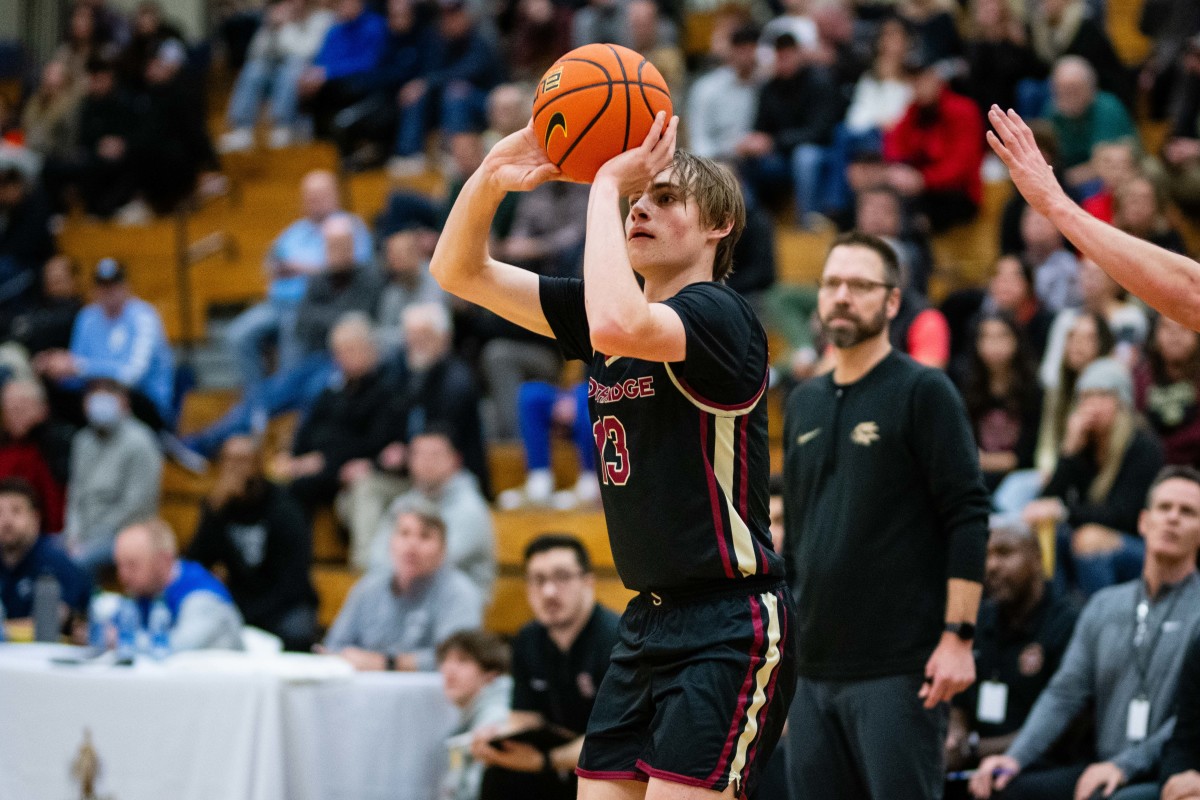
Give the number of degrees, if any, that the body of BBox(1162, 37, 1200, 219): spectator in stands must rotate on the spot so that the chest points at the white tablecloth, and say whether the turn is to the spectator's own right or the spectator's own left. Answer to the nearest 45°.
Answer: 0° — they already face it

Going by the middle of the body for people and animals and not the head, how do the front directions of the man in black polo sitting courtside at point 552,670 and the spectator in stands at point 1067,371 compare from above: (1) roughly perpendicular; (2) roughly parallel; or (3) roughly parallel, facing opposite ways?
roughly parallel

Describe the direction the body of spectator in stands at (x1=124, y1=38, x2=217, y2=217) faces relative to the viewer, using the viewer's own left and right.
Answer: facing the viewer and to the left of the viewer

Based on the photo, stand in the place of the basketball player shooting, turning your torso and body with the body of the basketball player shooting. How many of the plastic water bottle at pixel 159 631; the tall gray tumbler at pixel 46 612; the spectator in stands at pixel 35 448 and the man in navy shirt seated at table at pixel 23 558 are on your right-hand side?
4

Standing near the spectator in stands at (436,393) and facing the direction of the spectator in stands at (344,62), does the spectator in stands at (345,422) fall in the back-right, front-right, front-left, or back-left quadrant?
front-left

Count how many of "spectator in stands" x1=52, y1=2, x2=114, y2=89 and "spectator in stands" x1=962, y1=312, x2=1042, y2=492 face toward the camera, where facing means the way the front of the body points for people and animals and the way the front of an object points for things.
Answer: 2

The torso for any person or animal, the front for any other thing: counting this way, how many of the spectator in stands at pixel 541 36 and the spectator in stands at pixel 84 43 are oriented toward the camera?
2

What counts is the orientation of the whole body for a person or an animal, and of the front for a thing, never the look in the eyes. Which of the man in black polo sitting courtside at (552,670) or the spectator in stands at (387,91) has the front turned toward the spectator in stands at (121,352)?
the spectator in stands at (387,91)

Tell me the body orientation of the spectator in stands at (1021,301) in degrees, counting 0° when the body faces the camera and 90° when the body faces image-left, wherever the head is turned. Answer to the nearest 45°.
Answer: approximately 45°

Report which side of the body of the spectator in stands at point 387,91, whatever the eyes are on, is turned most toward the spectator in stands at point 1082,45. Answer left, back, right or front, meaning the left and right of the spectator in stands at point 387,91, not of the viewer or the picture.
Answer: left

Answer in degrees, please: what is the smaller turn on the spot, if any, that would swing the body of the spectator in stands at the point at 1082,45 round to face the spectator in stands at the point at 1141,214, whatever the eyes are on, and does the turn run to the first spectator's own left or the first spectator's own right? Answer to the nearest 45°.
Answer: approximately 45° to the first spectator's own left

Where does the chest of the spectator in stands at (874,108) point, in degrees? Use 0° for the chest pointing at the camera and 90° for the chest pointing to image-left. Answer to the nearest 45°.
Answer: approximately 45°

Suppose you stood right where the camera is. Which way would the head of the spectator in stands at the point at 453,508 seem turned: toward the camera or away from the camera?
toward the camera

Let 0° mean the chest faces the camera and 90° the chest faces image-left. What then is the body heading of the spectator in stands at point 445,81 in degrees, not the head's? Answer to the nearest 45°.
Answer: approximately 45°

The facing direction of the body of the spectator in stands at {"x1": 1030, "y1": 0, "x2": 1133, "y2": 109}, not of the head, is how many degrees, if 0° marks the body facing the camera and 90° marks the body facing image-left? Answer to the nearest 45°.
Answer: approximately 45°

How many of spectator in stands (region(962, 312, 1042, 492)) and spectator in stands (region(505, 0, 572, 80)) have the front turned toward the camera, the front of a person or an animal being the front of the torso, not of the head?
2

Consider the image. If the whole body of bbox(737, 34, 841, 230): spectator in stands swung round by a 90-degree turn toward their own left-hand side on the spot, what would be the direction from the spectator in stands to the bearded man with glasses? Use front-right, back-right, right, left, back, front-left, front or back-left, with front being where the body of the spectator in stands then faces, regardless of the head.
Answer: front-right

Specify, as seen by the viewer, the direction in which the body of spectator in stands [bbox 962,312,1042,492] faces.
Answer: toward the camera

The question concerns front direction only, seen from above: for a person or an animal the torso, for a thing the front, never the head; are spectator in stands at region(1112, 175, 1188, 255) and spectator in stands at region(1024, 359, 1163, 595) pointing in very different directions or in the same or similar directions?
same or similar directions

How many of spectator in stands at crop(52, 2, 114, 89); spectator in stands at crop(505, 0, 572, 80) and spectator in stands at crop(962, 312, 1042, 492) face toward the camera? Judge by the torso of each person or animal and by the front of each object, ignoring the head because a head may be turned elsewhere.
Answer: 3

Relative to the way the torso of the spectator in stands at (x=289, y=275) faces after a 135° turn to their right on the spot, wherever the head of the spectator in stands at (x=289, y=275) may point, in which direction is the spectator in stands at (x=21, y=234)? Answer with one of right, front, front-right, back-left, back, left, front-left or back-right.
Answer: front-left

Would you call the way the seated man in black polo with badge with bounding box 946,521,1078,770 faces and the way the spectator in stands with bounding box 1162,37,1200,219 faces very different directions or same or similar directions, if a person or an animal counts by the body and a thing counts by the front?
same or similar directions
